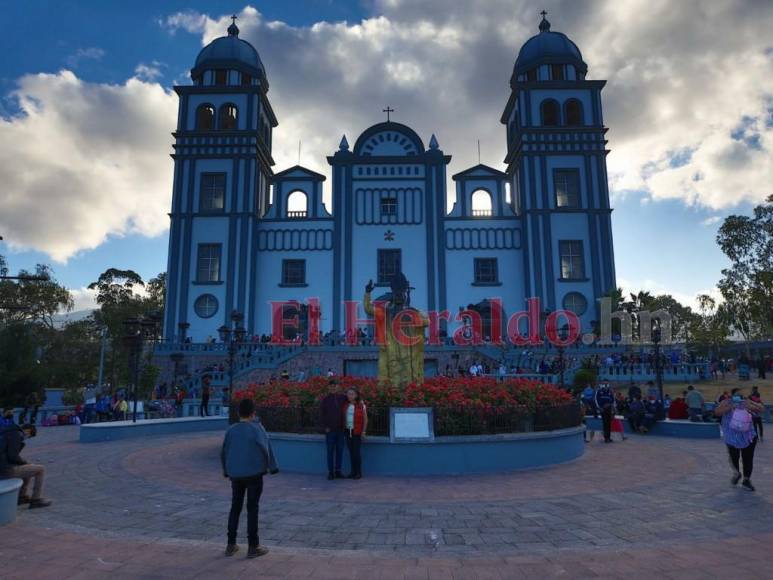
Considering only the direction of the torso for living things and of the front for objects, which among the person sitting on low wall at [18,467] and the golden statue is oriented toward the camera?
the golden statue

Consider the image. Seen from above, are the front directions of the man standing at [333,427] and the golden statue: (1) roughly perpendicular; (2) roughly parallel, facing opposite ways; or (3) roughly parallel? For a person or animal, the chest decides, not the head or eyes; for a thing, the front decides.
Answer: roughly parallel

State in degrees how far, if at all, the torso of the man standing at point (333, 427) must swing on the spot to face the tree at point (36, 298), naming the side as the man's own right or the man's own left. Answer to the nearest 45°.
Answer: approximately 135° to the man's own right

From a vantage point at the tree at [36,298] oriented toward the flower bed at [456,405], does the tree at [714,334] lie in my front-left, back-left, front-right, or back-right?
front-left

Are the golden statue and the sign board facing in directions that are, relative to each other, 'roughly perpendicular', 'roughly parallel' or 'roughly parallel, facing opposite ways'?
roughly parallel

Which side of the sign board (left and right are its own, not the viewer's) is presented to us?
front

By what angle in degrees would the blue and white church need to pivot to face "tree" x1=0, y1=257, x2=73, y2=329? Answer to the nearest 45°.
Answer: approximately 90° to its right

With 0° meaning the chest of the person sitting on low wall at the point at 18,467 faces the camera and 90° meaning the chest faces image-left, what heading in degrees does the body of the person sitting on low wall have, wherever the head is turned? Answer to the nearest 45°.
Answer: approximately 270°

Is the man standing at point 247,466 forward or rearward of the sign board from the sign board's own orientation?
forward

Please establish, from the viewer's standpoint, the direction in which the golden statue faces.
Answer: facing the viewer

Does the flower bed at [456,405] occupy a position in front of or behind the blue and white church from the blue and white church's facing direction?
in front

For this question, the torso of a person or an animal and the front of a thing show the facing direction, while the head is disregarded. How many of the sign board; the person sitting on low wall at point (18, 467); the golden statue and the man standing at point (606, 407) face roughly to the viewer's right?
1

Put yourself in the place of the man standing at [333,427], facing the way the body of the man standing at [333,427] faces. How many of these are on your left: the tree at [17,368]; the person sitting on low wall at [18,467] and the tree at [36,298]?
0

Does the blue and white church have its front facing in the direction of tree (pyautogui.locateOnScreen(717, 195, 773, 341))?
no

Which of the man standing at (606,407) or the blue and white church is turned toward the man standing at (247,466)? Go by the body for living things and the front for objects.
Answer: the blue and white church

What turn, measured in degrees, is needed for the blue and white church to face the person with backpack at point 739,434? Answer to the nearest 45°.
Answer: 0° — it already faces them

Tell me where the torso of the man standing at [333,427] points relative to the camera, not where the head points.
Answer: toward the camera
